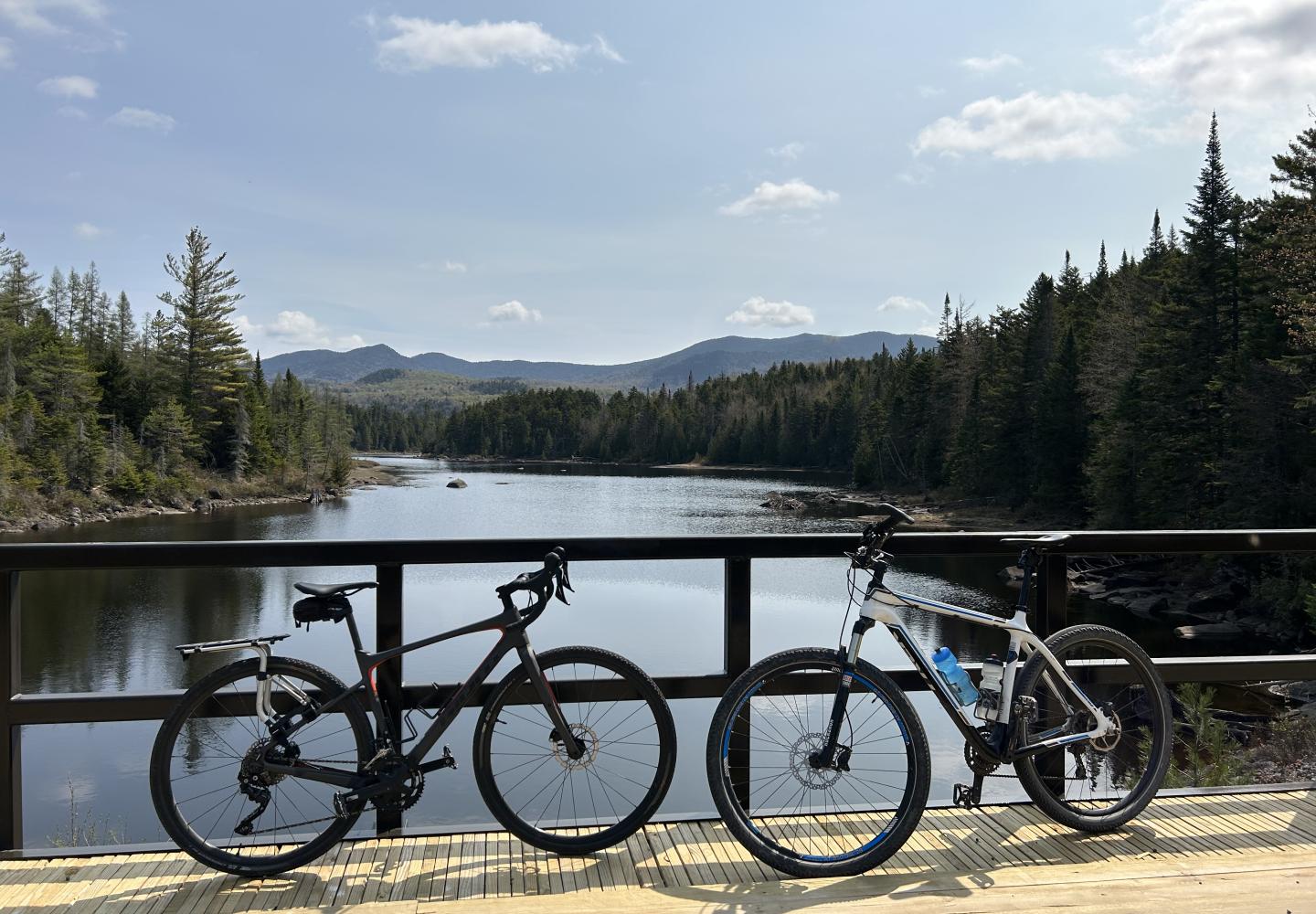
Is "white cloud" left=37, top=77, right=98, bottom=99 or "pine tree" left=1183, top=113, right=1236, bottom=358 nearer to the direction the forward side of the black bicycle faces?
the pine tree

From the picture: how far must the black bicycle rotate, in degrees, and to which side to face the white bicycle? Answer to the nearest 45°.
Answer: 0° — it already faces it

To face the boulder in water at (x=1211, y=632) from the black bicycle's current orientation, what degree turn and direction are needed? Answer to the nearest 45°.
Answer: approximately 45° to its left

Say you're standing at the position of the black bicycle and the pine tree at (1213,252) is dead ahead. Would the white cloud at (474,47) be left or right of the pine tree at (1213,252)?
left

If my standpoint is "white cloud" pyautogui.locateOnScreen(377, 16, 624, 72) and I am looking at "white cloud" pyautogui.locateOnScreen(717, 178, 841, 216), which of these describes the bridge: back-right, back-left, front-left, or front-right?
back-right

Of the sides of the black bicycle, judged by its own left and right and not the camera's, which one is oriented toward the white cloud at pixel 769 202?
left

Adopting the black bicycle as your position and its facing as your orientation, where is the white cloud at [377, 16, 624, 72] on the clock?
The white cloud is roughly at 9 o'clock from the black bicycle.

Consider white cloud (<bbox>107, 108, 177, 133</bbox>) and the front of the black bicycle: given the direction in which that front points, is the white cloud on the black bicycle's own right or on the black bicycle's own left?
on the black bicycle's own left

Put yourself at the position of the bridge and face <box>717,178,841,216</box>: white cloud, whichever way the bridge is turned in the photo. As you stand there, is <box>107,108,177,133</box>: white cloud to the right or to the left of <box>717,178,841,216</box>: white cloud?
left

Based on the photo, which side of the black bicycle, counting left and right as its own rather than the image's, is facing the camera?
right
